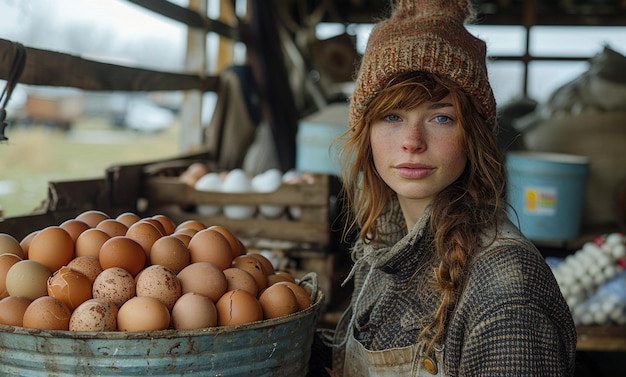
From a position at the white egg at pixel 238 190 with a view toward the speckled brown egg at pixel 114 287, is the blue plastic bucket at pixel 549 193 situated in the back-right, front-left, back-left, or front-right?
back-left

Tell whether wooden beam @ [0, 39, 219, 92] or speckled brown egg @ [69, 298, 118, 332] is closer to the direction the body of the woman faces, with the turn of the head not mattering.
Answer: the speckled brown egg

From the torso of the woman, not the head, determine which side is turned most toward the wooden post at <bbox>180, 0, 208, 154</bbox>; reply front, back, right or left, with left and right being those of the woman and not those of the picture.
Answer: right

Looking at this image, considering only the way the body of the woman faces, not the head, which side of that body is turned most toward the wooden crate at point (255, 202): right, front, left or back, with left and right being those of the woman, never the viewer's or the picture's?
right

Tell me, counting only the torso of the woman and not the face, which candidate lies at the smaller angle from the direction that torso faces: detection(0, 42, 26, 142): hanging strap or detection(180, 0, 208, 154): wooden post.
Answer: the hanging strap

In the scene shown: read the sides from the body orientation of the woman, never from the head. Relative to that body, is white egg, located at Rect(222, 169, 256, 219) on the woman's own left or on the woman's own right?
on the woman's own right

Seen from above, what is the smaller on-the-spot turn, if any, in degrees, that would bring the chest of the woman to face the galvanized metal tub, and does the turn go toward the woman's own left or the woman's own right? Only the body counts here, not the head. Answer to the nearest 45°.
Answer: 0° — they already face it

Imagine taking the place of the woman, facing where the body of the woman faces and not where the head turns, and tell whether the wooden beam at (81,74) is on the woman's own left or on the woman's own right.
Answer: on the woman's own right

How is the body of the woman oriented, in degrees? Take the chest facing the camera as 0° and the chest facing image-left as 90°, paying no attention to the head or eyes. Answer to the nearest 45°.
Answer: approximately 45°

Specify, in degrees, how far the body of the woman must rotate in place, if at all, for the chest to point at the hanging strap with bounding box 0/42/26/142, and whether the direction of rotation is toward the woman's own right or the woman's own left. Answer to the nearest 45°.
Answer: approximately 45° to the woman's own right

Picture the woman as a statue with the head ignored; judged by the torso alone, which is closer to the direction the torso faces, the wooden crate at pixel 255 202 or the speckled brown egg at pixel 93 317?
the speckled brown egg
